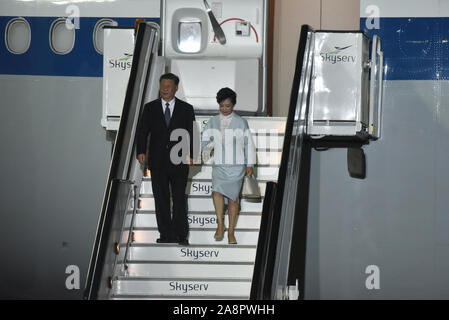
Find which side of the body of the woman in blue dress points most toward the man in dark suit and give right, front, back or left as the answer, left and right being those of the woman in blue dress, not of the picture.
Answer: right

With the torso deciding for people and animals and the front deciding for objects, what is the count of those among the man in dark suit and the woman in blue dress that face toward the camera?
2

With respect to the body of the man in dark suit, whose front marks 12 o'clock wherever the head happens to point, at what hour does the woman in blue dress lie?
The woman in blue dress is roughly at 9 o'clock from the man in dark suit.

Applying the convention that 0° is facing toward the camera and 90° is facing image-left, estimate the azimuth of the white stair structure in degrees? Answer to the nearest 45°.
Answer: approximately 0°

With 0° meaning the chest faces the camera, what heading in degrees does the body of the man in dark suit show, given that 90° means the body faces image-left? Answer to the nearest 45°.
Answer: approximately 0°
